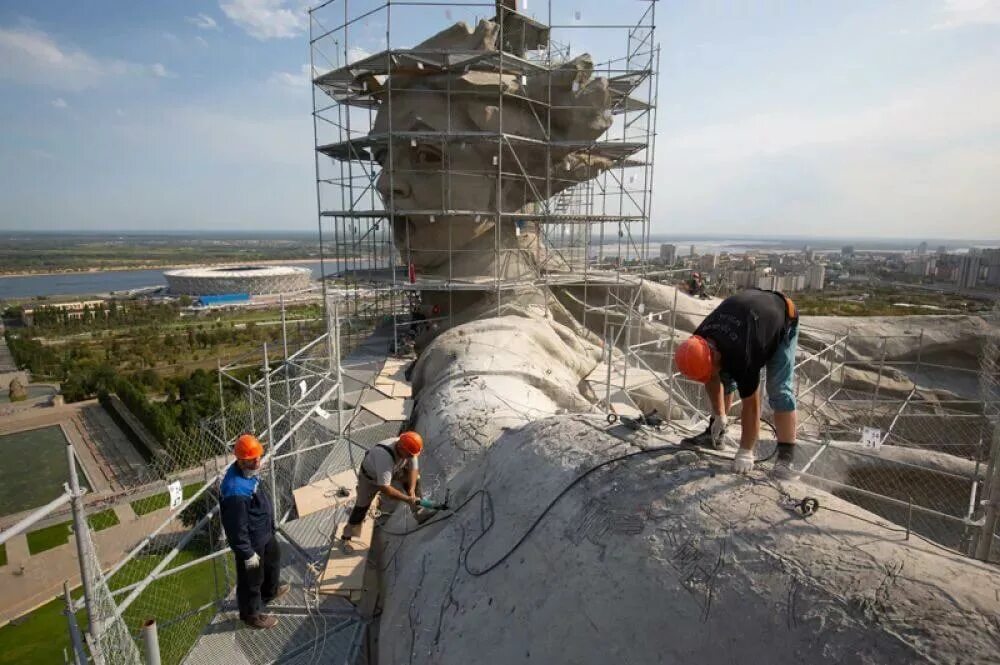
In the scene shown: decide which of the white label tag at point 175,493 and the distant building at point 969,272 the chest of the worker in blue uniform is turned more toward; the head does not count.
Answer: the distant building

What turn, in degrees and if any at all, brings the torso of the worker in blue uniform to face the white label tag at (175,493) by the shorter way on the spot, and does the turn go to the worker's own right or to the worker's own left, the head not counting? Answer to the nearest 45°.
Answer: approximately 180°

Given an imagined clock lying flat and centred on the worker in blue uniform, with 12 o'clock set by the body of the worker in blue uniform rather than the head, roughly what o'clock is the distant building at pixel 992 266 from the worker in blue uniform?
The distant building is roughly at 10 o'clock from the worker in blue uniform.

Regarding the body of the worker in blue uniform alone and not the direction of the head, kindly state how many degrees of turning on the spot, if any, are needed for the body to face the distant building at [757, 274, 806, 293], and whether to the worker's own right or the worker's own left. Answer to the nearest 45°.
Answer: approximately 90° to the worker's own left

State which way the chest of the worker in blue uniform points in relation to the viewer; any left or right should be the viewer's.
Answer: facing the viewer and to the right of the viewer

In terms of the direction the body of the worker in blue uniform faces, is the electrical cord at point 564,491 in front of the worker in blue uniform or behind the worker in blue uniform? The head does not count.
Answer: in front

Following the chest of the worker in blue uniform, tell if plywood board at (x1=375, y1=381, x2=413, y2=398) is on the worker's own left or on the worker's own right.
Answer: on the worker's own left

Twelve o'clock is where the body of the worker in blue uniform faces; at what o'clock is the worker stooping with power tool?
The worker stooping with power tool is roughly at 10 o'clock from the worker in blue uniform.

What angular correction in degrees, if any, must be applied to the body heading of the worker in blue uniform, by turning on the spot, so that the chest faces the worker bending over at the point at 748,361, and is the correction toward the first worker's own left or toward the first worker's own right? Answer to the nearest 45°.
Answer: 0° — they already face them

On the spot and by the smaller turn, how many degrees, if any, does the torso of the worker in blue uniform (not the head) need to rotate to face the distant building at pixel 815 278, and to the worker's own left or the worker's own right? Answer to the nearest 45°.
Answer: approximately 90° to the worker's own left
